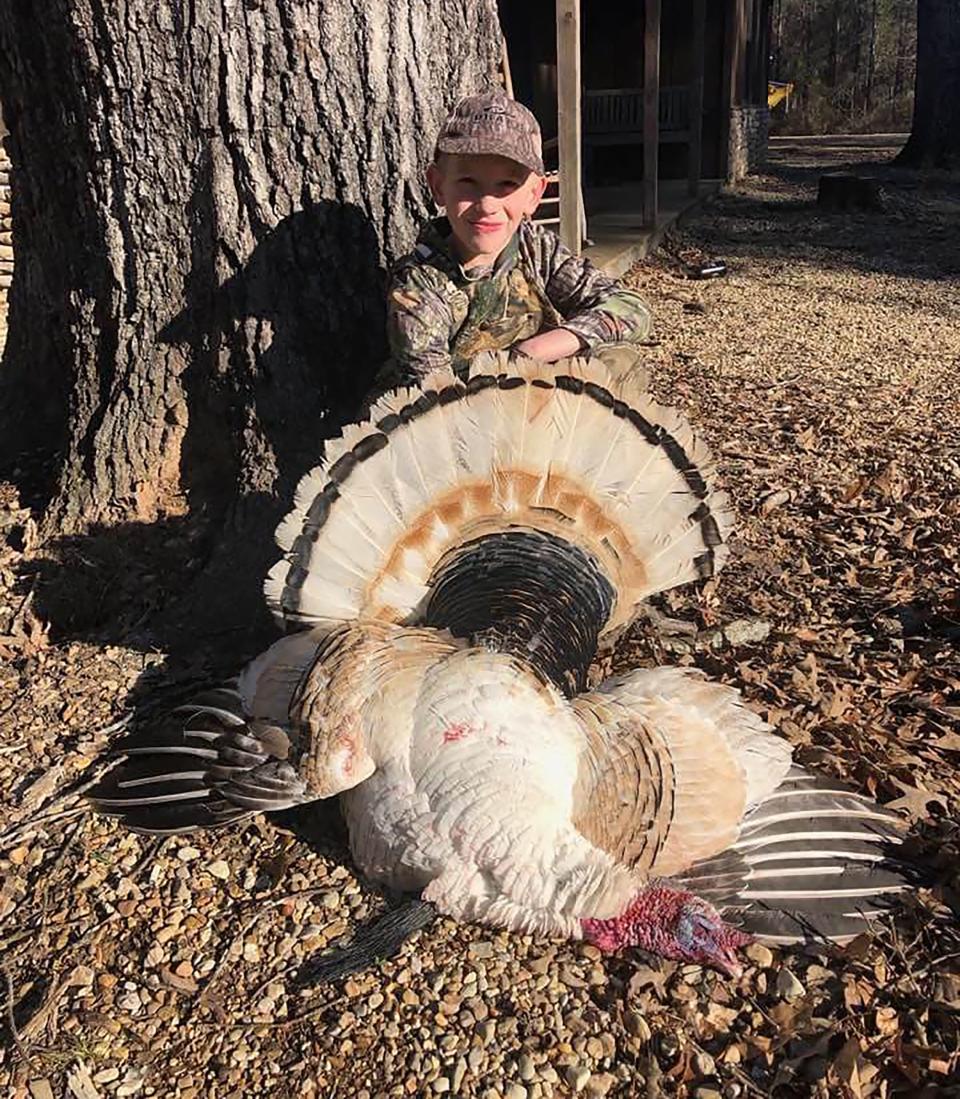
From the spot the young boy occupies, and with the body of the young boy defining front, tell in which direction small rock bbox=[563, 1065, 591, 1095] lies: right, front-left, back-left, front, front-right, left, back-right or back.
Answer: front

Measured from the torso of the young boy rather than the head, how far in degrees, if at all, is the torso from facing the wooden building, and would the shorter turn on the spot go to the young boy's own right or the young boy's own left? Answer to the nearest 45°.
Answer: approximately 180°

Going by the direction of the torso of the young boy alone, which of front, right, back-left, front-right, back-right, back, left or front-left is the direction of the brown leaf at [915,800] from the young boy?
front-left

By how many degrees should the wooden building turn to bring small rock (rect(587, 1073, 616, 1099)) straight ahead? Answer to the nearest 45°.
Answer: approximately 45° to its right

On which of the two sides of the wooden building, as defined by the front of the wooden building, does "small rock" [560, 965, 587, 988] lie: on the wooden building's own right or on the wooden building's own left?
on the wooden building's own right

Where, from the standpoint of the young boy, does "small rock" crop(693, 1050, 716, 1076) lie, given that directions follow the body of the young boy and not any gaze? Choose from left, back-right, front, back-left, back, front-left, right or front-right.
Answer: front

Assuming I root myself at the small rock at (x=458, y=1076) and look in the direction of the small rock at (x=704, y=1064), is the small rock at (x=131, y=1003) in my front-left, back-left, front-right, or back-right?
back-left

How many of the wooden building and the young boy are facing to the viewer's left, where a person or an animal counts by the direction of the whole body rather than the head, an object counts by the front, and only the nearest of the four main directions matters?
0

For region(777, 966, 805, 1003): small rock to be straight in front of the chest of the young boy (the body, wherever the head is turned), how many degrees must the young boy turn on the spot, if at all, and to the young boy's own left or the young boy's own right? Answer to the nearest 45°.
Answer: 0° — they already face it

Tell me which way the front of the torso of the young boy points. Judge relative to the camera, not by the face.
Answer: toward the camera

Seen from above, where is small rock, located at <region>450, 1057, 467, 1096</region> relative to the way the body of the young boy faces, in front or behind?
in front

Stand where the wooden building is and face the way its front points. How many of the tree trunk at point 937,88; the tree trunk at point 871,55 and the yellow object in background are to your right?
0

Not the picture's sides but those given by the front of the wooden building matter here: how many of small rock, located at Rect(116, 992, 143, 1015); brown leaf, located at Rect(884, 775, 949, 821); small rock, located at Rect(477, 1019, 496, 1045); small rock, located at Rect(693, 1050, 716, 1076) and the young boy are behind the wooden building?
0

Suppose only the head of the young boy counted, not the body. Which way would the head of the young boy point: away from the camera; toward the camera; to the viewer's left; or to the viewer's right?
toward the camera

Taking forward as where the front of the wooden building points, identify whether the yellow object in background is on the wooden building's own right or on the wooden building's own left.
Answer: on the wooden building's own left
